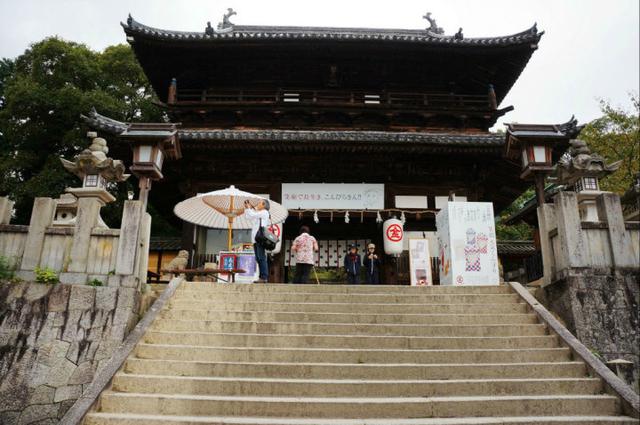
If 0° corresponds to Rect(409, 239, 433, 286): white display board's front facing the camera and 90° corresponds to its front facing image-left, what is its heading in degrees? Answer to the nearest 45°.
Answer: approximately 0°

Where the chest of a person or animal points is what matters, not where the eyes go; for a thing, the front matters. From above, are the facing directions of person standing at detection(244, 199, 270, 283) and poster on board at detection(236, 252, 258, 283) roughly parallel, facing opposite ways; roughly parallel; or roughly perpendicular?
roughly perpendicular

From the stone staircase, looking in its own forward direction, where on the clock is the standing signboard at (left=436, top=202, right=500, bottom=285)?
The standing signboard is roughly at 7 o'clock from the stone staircase.

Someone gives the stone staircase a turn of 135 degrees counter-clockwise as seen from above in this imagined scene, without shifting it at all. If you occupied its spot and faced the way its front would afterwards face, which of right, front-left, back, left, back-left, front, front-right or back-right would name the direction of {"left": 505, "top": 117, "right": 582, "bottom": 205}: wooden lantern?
front

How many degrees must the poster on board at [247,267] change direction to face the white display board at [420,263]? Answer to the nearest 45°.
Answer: approximately 90° to its left

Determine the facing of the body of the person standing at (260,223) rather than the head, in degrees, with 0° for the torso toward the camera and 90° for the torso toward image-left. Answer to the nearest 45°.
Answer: approximately 90°

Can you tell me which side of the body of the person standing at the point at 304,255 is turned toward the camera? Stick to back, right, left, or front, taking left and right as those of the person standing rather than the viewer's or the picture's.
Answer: back

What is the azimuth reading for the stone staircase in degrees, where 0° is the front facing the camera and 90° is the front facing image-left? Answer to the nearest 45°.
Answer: approximately 0°

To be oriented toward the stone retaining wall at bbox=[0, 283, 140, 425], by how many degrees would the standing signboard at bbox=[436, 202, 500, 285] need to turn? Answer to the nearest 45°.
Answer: approximately 45° to its right

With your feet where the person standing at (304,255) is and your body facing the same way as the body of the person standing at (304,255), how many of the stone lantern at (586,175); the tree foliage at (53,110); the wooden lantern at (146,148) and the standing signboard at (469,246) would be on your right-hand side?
2

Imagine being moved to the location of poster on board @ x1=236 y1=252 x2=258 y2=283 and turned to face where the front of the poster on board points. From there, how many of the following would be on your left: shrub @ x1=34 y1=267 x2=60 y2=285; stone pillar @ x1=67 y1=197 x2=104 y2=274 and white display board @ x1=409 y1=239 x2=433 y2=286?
1
